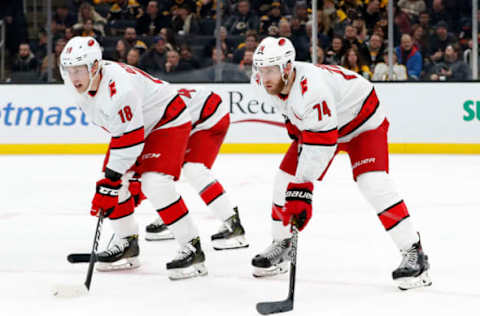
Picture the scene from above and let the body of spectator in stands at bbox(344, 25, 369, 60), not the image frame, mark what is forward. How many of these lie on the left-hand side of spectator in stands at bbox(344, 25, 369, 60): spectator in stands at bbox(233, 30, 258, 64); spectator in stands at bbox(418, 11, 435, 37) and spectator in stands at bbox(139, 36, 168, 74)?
1

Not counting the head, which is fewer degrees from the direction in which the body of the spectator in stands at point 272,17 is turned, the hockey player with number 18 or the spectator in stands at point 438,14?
the hockey player with number 18

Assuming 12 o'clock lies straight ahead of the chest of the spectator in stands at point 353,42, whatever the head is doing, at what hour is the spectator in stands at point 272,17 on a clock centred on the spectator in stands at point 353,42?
the spectator in stands at point 272,17 is roughly at 3 o'clock from the spectator in stands at point 353,42.

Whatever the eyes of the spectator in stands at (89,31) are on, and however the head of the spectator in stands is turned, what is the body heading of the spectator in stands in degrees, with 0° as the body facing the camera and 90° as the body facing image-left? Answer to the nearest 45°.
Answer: approximately 0°

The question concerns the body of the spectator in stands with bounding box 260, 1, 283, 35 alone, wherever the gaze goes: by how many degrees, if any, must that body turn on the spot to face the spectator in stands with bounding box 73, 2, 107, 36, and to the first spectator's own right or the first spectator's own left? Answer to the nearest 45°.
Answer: approximately 45° to the first spectator's own right

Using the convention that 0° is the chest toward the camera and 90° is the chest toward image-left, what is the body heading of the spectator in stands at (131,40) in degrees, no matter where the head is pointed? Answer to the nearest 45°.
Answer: approximately 0°

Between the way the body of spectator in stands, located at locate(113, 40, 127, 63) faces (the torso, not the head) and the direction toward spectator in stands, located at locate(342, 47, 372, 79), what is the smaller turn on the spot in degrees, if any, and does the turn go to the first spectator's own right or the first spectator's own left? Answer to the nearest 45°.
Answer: approximately 90° to the first spectator's own left

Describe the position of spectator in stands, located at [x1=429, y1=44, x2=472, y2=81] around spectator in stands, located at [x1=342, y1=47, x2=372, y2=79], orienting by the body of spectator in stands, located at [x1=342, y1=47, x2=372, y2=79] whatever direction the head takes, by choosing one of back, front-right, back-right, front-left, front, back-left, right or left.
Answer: back-left
